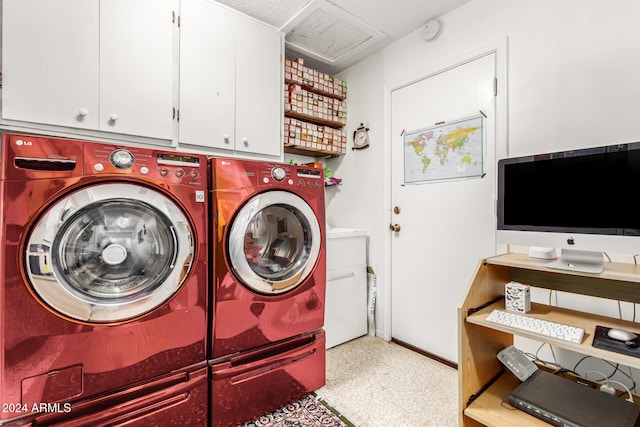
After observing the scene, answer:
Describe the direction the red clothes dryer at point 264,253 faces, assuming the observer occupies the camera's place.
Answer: facing the viewer and to the right of the viewer

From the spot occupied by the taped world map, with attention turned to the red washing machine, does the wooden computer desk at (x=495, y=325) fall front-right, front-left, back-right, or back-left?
front-left

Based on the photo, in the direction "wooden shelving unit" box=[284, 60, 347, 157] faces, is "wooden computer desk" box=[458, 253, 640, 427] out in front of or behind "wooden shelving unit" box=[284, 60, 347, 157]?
in front

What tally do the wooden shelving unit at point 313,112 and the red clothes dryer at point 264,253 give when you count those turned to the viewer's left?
0

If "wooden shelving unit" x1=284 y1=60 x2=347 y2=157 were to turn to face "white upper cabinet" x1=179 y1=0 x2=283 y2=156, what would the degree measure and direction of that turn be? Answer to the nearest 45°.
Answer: approximately 90° to its right

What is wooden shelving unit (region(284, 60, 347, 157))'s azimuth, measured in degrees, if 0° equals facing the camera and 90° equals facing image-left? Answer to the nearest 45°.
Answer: approximately 315°

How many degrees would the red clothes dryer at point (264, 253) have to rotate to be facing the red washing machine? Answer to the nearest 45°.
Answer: approximately 90° to its right

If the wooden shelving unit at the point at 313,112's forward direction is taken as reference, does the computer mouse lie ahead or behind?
ahead
